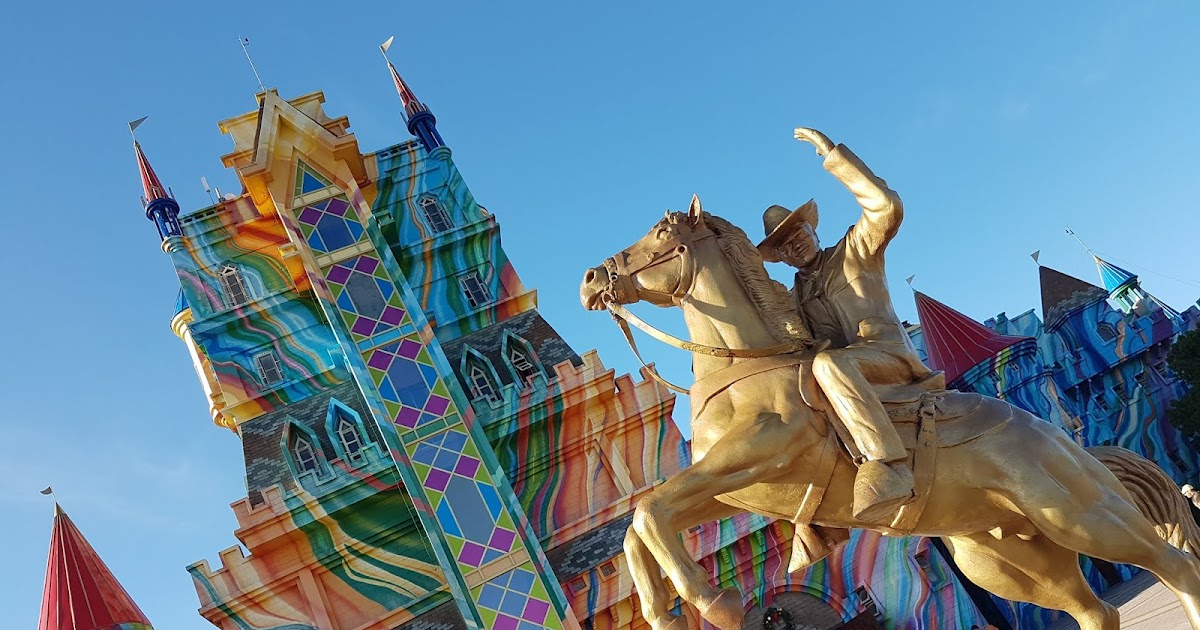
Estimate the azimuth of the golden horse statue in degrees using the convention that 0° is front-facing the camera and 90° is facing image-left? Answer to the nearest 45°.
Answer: approximately 90°

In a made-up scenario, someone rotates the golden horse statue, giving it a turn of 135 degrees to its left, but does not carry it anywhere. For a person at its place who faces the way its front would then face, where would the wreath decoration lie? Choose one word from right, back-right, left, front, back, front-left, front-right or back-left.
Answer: back-left

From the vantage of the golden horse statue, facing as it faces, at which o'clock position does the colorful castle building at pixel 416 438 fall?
The colorful castle building is roughly at 2 o'clock from the golden horse statue.

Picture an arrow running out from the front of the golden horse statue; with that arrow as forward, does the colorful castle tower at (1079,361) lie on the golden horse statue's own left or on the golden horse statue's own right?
on the golden horse statue's own right
